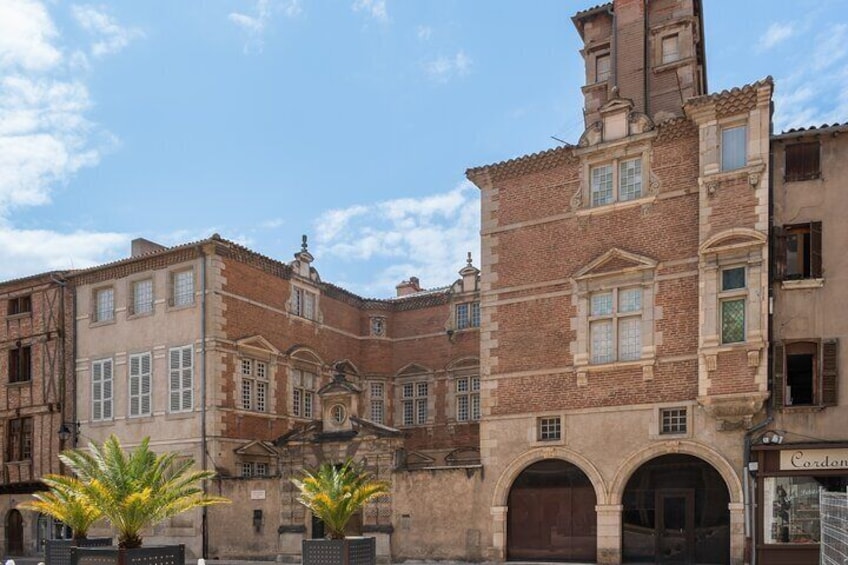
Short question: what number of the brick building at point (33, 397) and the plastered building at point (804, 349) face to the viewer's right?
0

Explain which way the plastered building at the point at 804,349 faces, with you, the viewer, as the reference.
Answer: facing the viewer

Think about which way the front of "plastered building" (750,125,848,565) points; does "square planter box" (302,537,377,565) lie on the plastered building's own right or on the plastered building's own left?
on the plastered building's own right

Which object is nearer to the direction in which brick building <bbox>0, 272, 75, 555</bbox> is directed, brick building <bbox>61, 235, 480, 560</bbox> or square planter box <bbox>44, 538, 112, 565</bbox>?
the square planter box

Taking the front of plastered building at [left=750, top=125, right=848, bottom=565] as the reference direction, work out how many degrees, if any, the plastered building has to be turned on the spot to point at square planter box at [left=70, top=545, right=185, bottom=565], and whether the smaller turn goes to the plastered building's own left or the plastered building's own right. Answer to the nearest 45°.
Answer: approximately 45° to the plastered building's own right

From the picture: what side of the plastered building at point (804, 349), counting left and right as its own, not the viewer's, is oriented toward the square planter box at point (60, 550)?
right

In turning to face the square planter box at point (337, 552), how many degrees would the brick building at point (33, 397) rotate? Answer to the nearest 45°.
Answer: approximately 45° to its left

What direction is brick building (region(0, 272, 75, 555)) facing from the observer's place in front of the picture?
facing the viewer and to the left of the viewer

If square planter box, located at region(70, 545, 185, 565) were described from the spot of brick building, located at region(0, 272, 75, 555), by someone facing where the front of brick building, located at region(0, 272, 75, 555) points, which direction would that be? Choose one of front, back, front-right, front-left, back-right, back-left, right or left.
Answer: front-left

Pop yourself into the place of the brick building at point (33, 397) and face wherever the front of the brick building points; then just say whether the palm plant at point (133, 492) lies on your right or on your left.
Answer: on your left
